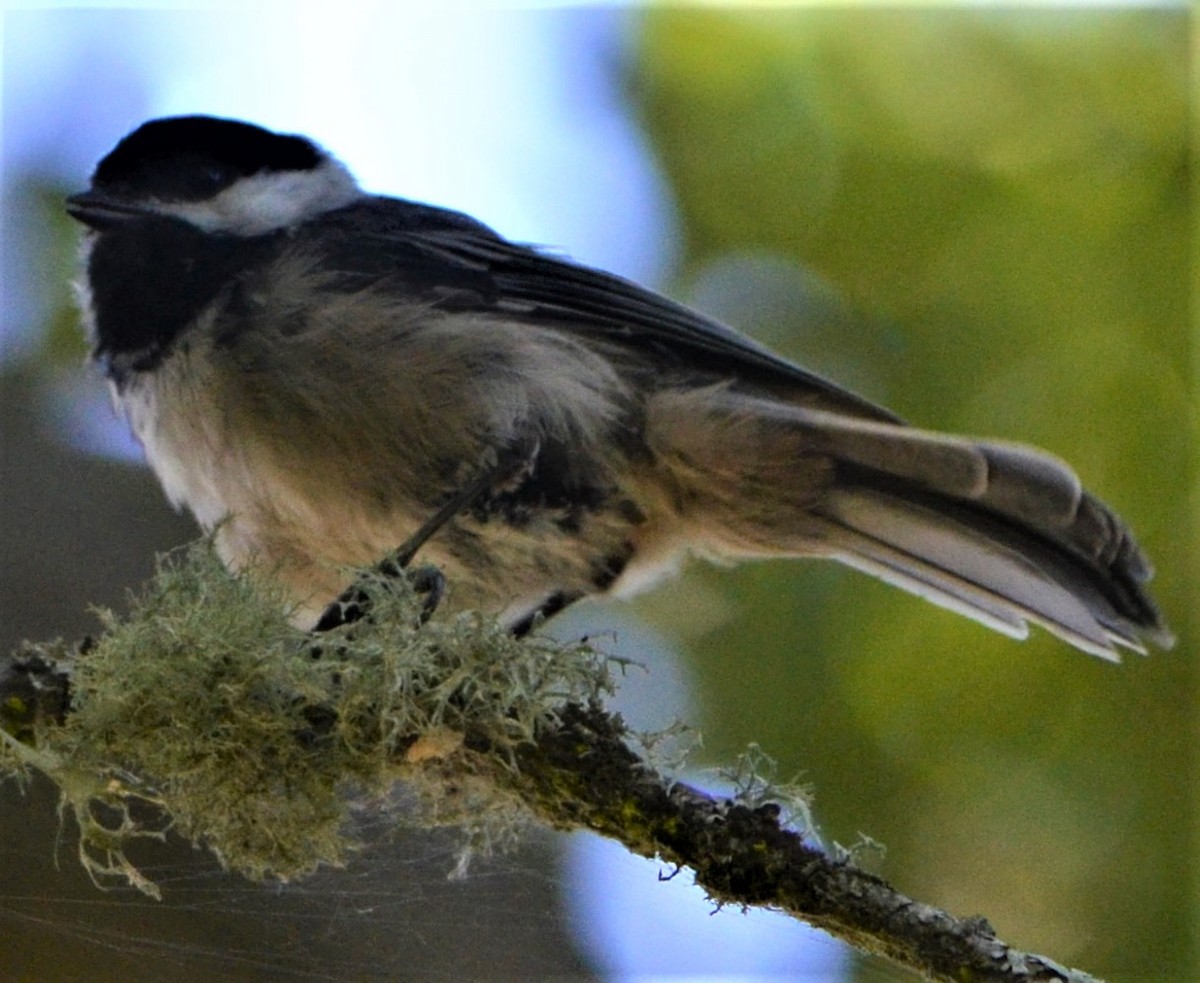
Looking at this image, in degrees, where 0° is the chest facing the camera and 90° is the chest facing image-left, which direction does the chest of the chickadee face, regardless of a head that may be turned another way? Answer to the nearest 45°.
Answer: approximately 90°
